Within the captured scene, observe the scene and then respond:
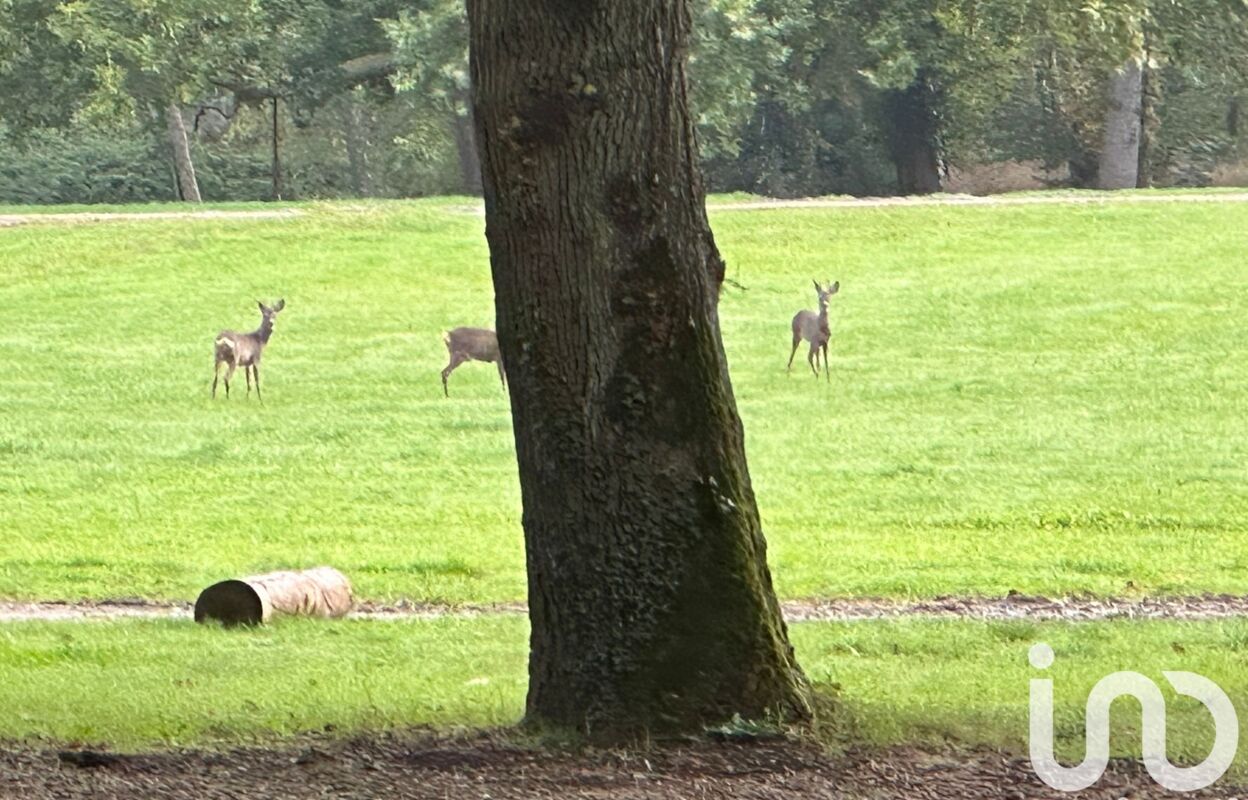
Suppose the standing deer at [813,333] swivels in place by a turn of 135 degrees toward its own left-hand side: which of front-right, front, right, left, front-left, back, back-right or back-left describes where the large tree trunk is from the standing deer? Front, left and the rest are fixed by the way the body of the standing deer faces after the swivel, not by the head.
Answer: back

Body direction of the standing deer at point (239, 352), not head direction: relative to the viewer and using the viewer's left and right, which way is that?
facing away from the viewer and to the right of the viewer

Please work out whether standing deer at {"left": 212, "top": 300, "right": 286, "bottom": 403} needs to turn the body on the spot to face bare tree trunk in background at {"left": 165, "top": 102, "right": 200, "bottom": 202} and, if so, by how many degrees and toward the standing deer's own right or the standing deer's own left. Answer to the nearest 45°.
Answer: approximately 45° to the standing deer's own left

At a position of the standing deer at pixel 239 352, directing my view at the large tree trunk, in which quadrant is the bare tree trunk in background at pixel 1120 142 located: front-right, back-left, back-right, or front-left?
back-left

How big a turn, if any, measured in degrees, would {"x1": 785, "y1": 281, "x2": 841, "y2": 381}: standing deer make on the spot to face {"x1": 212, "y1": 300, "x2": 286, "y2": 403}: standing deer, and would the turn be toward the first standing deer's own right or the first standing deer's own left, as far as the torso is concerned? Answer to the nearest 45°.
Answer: approximately 135° to the first standing deer's own right

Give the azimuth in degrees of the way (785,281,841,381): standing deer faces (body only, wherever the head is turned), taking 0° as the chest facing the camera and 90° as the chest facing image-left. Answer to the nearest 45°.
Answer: approximately 315°

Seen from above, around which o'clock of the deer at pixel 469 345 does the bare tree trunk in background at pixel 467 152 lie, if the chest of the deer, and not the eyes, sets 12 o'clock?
The bare tree trunk in background is roughly at 9 o'clock from the deer.

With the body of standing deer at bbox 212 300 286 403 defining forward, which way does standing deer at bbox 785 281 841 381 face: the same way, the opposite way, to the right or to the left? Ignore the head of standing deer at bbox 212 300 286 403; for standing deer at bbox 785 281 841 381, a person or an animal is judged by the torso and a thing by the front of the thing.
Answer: to the right

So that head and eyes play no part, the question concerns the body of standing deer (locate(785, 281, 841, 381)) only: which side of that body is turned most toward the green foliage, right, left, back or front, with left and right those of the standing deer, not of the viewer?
back

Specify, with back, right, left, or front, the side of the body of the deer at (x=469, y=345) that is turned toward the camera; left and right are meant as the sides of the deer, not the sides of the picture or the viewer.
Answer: right

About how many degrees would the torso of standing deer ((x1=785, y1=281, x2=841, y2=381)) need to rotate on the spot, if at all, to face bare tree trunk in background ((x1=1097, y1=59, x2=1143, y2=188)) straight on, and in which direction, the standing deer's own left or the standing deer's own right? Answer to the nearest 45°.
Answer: approximately 135° to the standing deer's own left

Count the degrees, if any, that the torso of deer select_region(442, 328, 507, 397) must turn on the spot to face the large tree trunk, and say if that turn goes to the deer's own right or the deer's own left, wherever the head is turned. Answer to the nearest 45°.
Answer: approximately 90° to the deer's own right

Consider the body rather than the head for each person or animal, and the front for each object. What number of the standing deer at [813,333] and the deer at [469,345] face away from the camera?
0

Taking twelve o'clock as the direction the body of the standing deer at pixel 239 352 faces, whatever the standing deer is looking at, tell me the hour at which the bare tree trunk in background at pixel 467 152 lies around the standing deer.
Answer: The bare tree trunk in background is roughly at 11 o'clock from the standing deer.
